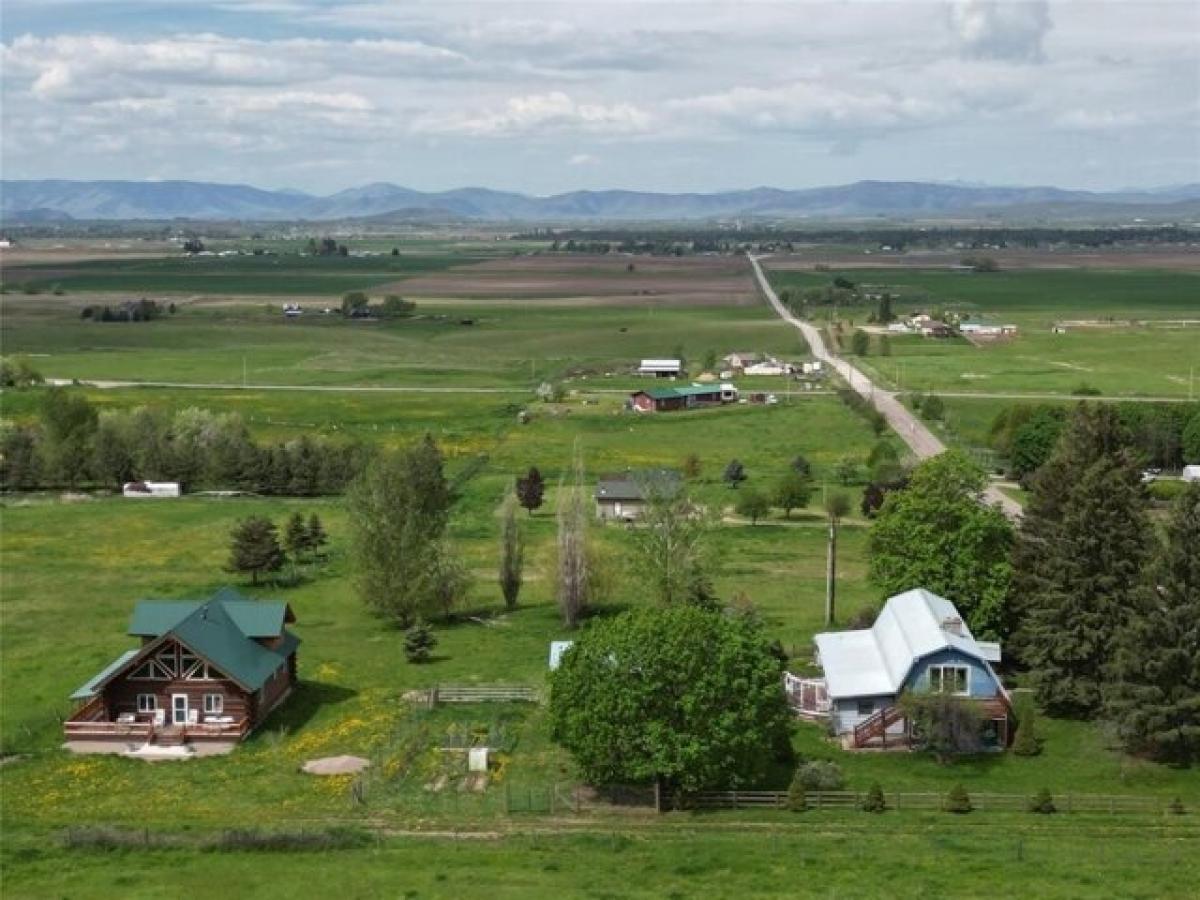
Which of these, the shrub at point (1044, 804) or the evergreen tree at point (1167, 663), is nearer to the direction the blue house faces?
the shrub

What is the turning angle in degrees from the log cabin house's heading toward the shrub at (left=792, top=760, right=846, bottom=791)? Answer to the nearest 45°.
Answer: approximately 45° to its left

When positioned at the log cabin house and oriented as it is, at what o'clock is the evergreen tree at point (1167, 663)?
The evergreen tree is roughly at 10 o'clock from the log cabin house.

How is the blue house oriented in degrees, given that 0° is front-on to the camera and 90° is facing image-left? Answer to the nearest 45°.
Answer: approximately 0°

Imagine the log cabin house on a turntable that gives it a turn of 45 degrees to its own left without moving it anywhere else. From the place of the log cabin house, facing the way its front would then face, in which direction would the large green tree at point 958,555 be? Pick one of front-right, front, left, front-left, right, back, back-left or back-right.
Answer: front-left

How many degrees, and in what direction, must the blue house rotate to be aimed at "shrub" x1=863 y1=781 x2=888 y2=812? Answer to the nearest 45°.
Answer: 0° — it already faces it

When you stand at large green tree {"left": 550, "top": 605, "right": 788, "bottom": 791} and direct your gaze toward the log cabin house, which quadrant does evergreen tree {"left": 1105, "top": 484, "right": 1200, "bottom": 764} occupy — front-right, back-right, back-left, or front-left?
back-right

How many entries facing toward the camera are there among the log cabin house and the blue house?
2

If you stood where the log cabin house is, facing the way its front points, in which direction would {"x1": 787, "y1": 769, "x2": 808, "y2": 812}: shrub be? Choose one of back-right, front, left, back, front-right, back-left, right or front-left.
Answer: front-left

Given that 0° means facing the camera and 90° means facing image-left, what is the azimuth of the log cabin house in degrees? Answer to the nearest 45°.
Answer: approximately 0°

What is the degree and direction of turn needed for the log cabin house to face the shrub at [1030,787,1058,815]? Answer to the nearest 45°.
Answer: approximately 45° to its left

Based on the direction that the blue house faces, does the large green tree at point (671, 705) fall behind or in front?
in front

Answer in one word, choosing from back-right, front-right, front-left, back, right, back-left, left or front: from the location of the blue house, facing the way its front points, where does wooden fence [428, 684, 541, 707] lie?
right

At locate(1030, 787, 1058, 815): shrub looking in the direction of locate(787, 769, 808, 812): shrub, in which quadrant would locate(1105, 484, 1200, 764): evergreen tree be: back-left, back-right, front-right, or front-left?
back-right

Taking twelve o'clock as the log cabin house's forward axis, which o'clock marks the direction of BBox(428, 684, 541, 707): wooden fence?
The wooden fence is roughly at 9 o'clock from the log cabin house.

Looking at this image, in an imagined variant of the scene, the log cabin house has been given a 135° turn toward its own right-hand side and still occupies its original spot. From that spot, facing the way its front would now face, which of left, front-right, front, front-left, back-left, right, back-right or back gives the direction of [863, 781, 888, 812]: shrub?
back

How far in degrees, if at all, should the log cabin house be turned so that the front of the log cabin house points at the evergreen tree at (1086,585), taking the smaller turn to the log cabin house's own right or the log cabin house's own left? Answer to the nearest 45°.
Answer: approximately 90° to the log cabin house's own left
